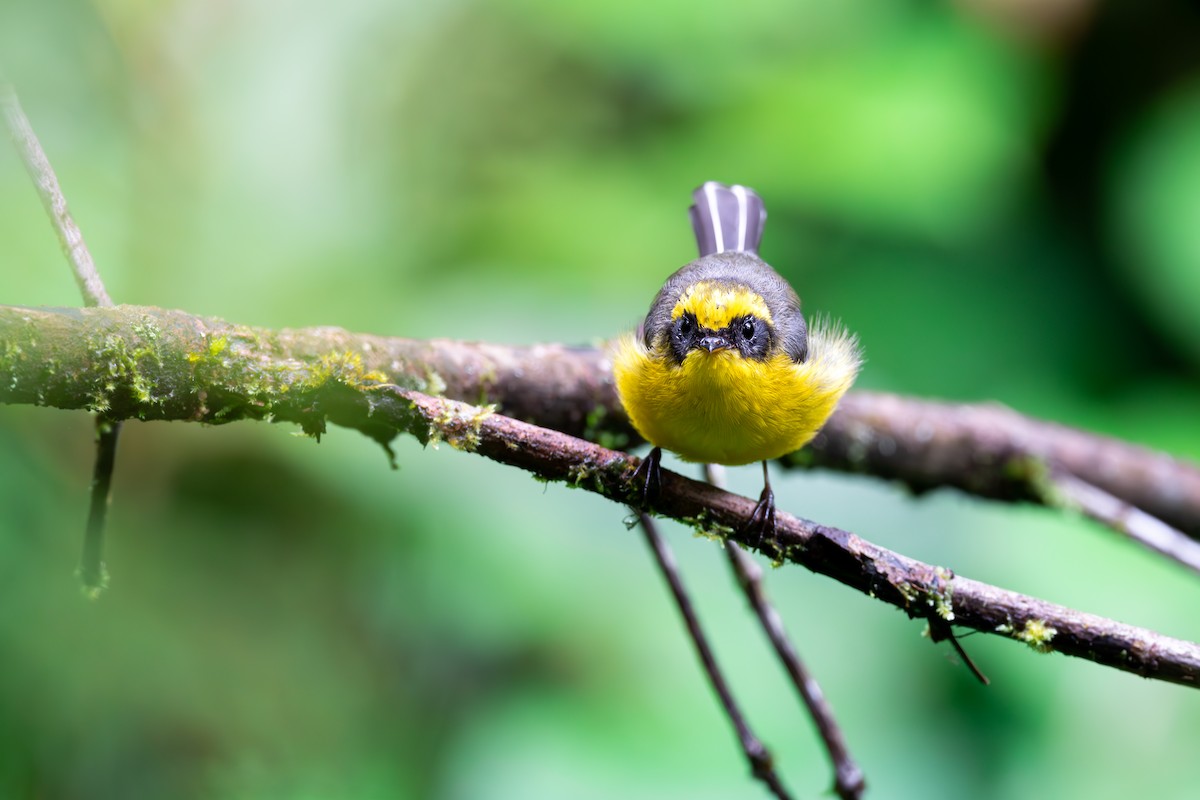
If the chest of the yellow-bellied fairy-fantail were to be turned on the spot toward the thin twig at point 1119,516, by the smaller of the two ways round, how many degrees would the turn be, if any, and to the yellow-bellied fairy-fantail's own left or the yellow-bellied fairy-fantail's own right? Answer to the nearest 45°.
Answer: approximately 135° to the yellow-bellied fairy-fantail's own left

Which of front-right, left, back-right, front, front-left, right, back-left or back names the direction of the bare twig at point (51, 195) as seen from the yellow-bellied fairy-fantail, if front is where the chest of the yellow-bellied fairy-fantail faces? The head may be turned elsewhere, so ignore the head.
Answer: front-right

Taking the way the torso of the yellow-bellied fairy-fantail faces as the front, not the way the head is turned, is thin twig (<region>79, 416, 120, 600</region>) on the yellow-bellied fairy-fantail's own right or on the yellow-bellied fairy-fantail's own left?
on the yellow-bellied fairy-fantail's own right

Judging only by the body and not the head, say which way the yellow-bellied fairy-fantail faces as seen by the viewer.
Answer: toward the camera
